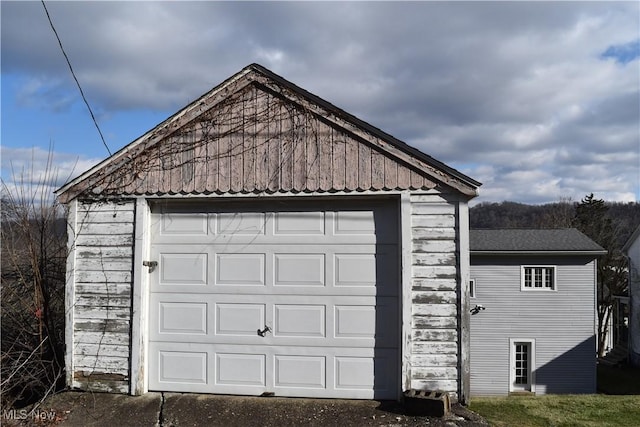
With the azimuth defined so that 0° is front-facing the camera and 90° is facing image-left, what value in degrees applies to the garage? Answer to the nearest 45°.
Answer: approximately 0°

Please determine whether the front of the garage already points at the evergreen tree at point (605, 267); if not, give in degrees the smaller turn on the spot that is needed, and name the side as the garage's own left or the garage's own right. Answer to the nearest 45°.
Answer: approximately 135° to the garage's own left

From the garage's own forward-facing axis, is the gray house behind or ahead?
behind

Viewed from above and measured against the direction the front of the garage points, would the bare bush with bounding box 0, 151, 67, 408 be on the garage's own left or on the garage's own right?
on the garage's own right
